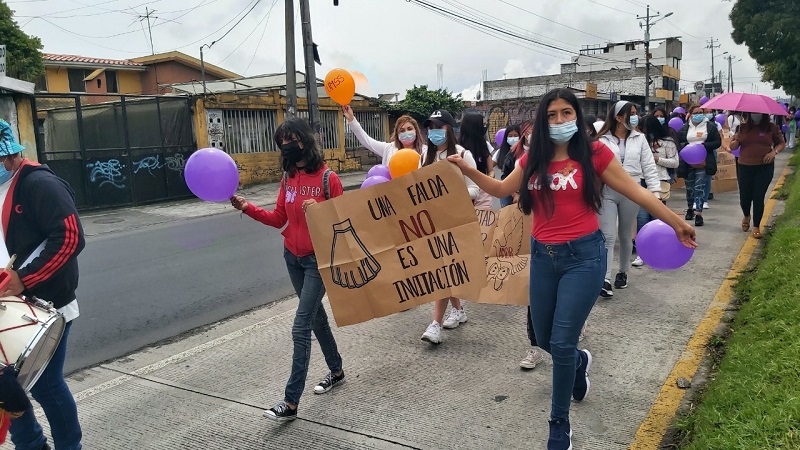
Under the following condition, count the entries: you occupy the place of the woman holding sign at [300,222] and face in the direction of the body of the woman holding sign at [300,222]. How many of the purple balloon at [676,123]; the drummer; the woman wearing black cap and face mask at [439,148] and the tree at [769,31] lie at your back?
3

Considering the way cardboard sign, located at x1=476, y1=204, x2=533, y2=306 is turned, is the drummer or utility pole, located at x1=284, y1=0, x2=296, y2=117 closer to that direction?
the drummer

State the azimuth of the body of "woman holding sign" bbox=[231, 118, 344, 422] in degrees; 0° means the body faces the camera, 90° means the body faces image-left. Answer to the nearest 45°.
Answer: approximately 45°

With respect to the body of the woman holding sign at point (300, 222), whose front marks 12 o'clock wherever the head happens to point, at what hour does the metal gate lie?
The metal gate is roughly at 4 o'clock from the woman holding sign.

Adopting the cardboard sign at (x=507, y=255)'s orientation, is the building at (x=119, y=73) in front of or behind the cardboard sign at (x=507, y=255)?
behind

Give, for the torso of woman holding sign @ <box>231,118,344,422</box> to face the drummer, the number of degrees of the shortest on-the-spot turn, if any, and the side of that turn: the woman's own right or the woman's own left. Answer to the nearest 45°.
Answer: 0° — they already face them

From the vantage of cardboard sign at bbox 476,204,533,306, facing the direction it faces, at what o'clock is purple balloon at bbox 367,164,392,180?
The purple balloon is roughly at 4 o'clock from the cardboard sign.

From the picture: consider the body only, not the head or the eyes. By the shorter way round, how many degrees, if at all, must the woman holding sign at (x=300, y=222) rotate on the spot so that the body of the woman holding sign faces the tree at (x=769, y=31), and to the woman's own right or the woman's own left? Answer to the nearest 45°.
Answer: approximately 180°

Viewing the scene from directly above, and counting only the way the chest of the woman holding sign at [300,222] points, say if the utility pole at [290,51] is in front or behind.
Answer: behind

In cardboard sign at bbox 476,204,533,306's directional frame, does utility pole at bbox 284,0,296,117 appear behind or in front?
behind

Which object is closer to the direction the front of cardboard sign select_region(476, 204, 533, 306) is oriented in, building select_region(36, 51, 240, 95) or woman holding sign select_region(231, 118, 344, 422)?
the woman holding sign

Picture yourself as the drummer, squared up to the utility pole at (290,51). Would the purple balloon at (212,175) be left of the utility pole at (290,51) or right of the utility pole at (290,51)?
right

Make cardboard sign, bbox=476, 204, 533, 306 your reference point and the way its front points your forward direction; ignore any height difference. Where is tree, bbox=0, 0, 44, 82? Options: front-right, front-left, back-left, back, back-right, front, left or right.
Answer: back-right
